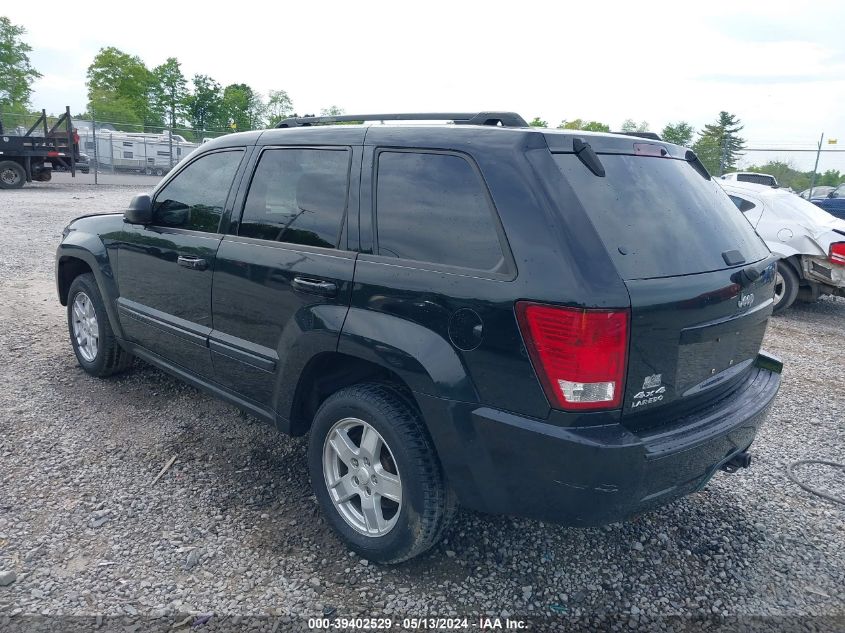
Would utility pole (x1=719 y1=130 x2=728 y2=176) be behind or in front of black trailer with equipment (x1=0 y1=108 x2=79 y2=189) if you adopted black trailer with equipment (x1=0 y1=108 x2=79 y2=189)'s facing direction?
behind

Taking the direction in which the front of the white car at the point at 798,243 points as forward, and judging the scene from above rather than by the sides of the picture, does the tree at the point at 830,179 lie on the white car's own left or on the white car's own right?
on the white car's own right

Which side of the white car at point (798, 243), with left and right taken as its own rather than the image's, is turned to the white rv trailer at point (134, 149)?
front

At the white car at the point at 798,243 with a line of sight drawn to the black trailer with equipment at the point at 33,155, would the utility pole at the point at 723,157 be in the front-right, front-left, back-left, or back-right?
front-right

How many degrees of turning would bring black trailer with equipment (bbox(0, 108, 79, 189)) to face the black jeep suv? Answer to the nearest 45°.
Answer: approximately 90° to its left

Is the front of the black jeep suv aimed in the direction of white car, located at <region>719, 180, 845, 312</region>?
no

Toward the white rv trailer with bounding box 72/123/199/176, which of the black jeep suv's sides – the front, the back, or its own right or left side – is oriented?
front

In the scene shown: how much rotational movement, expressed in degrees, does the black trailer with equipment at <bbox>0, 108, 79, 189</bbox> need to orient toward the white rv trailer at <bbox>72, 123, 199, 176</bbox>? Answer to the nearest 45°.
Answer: approximately 90° to its right

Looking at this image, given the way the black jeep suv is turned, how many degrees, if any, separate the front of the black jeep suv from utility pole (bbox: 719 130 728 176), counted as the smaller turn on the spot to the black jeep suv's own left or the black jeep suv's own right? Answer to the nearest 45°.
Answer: approximately 90° to the black jeep suv's own right

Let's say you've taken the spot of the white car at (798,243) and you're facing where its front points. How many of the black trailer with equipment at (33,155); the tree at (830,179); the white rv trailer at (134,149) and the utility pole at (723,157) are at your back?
0

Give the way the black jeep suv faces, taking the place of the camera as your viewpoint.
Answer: facing away from the viewer and to the left of the viewer

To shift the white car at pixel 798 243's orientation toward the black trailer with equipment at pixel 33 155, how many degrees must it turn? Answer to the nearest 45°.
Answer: approximately 45° to its left

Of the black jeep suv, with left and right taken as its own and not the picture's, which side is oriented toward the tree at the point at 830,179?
right

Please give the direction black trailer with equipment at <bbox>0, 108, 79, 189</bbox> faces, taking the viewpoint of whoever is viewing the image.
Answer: facing to the left of the viewer

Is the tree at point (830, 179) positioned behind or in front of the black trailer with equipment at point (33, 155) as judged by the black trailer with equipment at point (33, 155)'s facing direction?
behind

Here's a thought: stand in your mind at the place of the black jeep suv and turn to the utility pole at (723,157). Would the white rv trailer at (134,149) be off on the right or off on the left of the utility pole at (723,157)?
left
